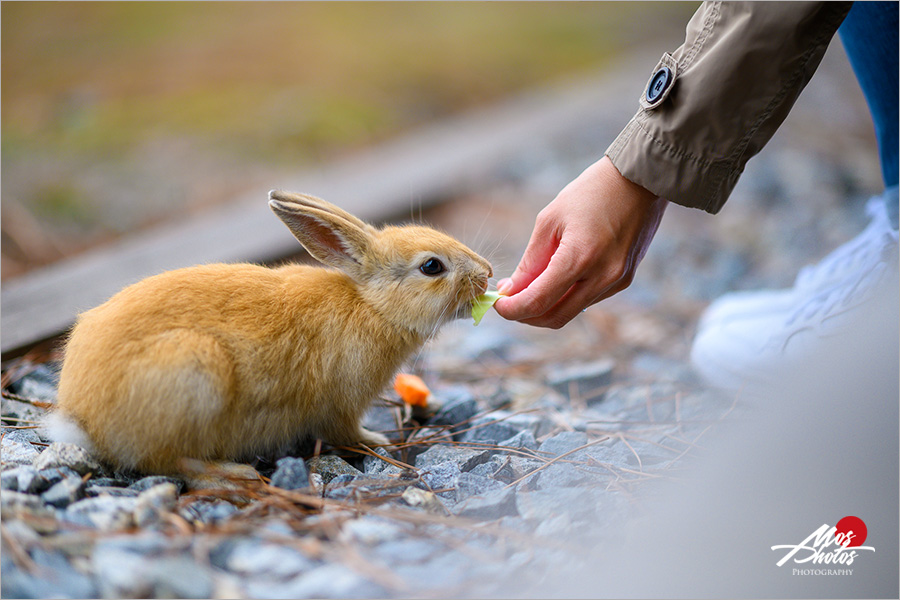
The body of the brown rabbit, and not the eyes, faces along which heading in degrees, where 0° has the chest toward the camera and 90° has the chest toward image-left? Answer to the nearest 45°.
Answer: approximately 270°

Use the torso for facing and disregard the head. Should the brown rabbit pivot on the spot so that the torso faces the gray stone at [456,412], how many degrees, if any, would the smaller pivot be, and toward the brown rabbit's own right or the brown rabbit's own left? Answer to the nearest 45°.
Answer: approximately 45° to the brown rabbit's own left

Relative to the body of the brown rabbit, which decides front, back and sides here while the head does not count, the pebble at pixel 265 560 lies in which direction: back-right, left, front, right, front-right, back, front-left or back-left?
right

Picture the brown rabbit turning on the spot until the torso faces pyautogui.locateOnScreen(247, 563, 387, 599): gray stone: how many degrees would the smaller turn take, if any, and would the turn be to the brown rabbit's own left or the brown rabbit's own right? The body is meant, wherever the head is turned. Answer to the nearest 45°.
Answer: approximately 90° to the brown rabbit's own right

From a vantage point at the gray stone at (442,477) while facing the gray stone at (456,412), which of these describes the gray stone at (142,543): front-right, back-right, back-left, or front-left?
back-left

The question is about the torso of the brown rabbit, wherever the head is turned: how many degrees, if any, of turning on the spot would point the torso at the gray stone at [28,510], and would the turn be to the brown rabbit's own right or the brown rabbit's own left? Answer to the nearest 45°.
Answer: approximately 135° to the brown rabbit's own right

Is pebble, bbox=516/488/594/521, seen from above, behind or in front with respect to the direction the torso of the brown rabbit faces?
in front

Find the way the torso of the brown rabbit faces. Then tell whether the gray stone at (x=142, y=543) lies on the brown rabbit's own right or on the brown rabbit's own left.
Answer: on the brown rabbit's own right
